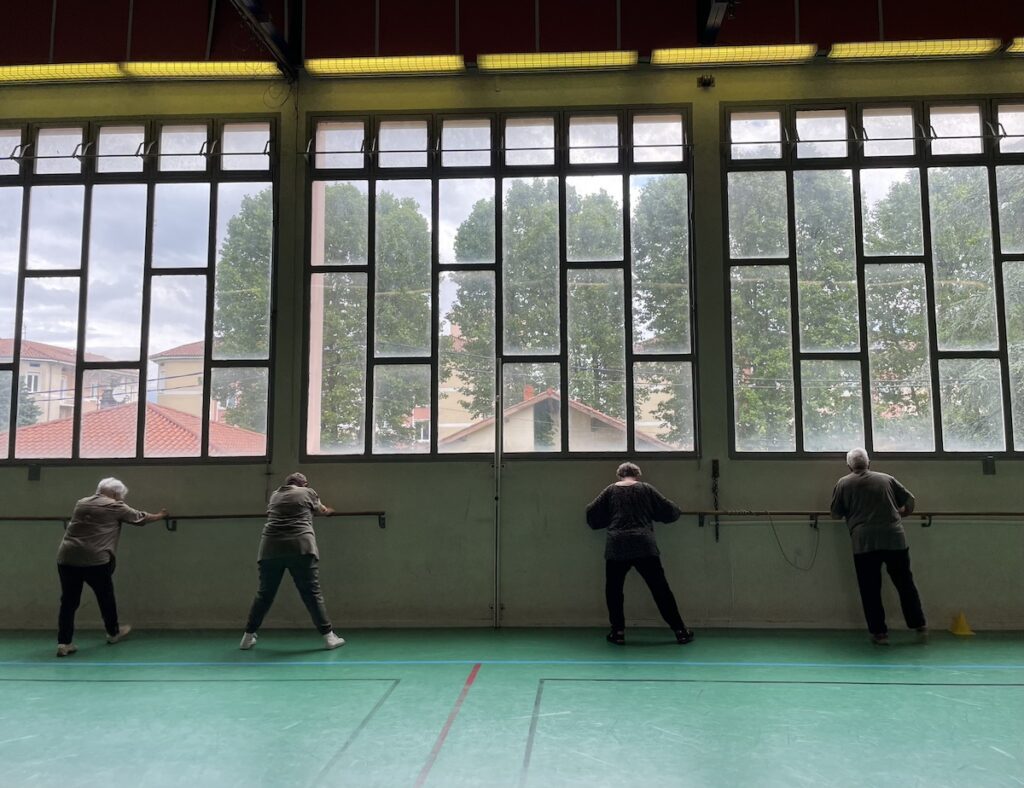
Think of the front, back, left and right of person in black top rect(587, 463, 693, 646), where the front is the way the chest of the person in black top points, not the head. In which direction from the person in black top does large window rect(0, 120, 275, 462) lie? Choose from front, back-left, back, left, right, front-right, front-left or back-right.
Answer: left

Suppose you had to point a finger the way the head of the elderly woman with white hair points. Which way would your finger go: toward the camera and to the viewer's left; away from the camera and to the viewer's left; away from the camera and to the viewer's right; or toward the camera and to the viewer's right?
away from the camera and to the viewer's right

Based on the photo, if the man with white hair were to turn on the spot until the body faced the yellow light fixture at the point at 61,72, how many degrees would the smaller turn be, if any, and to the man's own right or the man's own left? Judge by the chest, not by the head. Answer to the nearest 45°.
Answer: approximately 90° to the man's own left

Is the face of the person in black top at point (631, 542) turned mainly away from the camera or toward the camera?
away from the camera

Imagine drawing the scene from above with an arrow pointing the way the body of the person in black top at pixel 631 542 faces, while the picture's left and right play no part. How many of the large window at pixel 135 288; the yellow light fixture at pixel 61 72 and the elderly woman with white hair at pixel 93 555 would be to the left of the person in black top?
3

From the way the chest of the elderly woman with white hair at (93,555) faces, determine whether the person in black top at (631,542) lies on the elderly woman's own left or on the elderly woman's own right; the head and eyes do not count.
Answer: on the elderly woman's own right

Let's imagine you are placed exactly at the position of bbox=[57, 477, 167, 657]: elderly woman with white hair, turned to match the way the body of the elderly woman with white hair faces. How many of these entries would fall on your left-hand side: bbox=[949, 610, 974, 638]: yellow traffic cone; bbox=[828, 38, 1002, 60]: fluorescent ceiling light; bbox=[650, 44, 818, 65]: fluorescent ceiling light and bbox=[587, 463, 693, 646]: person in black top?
0

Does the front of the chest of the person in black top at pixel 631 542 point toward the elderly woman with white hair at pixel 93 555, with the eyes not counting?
no

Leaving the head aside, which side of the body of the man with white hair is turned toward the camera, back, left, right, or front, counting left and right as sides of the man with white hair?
back

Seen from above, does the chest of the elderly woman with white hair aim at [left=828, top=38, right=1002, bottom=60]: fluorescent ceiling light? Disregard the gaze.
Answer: no

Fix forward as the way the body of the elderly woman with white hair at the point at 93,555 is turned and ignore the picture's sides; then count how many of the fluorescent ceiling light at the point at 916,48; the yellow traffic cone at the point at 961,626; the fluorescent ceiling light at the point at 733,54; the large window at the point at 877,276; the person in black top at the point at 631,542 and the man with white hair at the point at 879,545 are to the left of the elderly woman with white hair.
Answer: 0

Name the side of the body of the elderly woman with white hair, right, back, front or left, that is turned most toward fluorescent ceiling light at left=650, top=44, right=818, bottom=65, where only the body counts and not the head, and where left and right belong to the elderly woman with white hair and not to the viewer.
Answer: right

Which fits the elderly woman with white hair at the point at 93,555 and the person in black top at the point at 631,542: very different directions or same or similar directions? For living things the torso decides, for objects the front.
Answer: same or similar directions

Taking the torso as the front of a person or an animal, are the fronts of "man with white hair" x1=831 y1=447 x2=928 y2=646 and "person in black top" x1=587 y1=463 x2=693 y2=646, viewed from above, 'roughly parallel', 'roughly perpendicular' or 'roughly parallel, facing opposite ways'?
roughly parallel

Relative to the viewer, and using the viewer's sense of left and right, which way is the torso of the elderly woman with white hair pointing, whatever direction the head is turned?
facing away from the viewer and to the right of the viewer

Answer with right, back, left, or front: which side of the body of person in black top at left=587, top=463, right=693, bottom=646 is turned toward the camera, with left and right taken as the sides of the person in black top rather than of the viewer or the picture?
back
